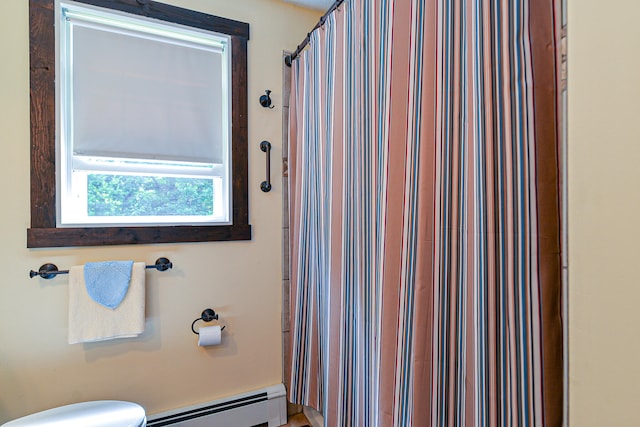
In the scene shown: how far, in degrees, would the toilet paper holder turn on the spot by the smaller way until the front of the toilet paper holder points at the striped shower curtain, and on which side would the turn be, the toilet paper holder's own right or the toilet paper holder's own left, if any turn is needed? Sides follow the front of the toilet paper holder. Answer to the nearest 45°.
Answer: approximately 45° to the toilet paper holder's own left

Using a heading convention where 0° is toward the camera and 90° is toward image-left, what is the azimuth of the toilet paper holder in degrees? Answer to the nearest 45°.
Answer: approximately 0°
